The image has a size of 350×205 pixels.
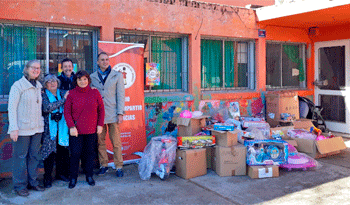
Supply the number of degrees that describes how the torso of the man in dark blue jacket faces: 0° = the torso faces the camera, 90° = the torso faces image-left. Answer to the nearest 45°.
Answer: approximately 0°

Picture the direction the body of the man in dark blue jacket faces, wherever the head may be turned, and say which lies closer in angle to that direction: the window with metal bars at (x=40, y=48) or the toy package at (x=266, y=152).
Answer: the toy package

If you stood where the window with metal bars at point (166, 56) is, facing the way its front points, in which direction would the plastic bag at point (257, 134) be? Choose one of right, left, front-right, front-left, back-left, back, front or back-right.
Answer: front-left

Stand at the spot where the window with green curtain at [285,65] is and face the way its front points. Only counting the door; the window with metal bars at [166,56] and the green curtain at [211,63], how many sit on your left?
1

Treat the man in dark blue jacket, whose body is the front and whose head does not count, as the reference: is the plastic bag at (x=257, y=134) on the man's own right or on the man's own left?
on the man's own left

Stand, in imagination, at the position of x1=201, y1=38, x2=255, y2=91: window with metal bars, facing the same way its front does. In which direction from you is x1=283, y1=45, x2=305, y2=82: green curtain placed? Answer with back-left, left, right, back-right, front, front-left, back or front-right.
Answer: back-left

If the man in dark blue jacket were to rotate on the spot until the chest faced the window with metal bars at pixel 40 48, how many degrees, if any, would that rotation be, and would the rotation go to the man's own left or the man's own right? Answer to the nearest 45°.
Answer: approximately 135° to the man's own right

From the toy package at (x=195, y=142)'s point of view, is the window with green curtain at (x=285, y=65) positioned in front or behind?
behind

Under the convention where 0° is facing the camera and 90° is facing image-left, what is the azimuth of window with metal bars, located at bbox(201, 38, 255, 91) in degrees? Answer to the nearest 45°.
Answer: approximately 0°
